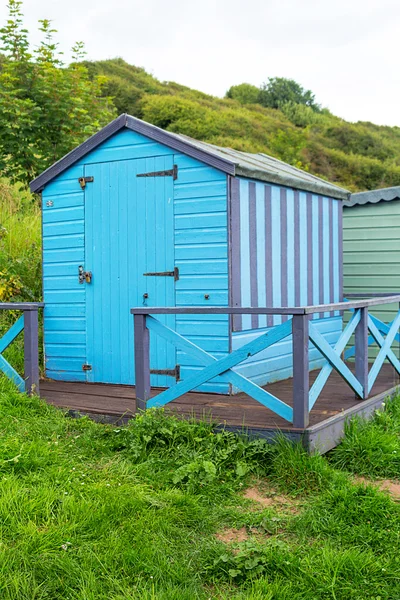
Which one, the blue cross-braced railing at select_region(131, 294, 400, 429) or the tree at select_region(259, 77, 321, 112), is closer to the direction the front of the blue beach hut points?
the blue cross-braced railing

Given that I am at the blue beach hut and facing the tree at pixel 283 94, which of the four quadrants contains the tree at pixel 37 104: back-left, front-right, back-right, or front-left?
front-left

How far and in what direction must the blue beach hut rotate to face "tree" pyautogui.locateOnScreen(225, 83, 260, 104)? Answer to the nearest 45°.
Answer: approximately 135° to its right

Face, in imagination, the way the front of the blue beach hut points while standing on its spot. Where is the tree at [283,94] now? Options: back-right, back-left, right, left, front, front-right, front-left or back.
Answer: back-right

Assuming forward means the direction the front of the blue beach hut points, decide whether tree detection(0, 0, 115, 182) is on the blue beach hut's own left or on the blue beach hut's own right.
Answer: on the blue beach hut's own right

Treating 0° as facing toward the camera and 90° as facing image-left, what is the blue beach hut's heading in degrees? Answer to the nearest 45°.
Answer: approximately 45°
